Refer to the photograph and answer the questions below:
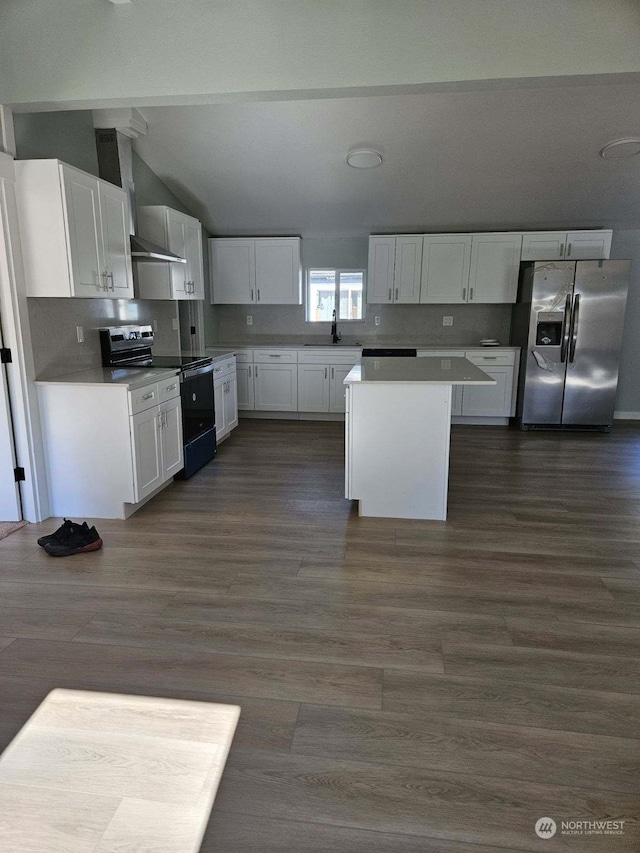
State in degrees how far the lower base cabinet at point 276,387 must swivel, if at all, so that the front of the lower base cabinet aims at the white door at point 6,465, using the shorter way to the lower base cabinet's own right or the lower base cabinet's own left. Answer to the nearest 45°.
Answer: approximately 45° to the lower base cabinet's own right

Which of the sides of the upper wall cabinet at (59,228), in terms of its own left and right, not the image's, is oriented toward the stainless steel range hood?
left

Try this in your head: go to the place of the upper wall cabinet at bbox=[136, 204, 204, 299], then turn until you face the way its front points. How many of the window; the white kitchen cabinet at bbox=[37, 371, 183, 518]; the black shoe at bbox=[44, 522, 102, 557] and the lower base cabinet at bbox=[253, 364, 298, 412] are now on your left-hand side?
2

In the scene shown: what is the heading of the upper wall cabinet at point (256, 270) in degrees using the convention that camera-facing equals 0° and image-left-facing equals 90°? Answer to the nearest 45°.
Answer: approximately 0°

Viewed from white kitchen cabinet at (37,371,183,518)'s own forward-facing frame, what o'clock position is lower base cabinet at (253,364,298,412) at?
The lower base cabinet is roughly at 9 o'clock from the white kitchen cabinet.

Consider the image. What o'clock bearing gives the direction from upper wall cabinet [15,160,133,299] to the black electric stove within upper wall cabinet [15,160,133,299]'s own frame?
The black electric stove is roughly at 9 o'clock from the upper wall cabinet.

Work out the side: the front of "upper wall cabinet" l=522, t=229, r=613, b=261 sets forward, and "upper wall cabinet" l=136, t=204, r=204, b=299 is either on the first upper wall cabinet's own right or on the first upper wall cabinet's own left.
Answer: on the first upper wall cabinet's own right

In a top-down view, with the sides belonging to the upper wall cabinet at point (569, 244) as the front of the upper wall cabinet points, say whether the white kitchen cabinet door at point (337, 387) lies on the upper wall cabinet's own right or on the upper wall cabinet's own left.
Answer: on the upper wall cabinet's own right

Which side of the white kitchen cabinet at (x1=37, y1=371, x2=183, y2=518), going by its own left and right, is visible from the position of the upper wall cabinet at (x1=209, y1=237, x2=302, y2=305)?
left

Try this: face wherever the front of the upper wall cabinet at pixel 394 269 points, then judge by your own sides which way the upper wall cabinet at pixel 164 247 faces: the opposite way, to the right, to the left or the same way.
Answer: to the left
